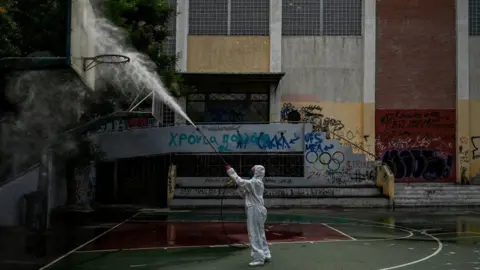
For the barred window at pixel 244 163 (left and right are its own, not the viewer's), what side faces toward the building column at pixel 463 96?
left

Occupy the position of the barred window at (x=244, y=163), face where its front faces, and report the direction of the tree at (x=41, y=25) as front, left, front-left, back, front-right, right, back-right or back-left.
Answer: front-right

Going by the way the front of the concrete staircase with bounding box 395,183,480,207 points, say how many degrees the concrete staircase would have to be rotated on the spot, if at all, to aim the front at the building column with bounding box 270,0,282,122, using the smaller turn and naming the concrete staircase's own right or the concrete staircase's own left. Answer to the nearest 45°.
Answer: approximately 90° to the concrete staircase's own right

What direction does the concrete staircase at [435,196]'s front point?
toward the camera

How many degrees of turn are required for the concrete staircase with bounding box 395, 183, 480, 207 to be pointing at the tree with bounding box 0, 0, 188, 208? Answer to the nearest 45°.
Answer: approximately 45° to its right

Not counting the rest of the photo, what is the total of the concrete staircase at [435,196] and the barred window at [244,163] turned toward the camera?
2

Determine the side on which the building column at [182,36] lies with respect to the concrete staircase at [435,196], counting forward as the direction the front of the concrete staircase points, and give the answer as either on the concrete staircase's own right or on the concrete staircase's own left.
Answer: on the concrete staircase's own right

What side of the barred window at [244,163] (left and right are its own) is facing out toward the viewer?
front

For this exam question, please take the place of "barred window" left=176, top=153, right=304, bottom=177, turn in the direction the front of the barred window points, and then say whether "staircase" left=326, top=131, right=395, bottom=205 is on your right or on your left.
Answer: on your left

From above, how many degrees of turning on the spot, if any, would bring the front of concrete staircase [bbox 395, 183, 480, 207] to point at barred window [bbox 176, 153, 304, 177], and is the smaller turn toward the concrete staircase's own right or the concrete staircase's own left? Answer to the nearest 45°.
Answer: approximately 90° to the concrete staircase's own right

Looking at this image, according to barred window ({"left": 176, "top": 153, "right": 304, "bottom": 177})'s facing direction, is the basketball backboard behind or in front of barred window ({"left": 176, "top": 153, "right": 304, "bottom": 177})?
in front

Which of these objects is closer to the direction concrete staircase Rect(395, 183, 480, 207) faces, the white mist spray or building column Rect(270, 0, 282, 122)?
the white mist spray

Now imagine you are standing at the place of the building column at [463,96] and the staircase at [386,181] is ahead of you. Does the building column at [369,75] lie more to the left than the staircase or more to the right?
right

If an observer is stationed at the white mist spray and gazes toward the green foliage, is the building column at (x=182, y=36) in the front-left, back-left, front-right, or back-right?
back-right

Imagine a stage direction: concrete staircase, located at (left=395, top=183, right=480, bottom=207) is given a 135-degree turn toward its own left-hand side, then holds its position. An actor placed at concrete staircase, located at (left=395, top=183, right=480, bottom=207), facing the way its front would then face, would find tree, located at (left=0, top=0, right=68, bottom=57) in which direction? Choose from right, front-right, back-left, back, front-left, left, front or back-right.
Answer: back

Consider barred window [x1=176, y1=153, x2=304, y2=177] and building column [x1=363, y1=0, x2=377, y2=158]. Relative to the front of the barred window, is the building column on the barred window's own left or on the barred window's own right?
on the barred window's own left

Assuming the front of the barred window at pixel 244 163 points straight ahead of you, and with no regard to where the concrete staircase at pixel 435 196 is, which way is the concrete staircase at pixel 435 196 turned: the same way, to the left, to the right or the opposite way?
the same way
